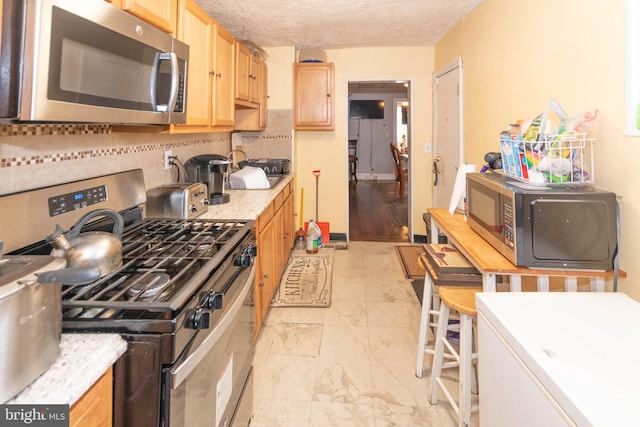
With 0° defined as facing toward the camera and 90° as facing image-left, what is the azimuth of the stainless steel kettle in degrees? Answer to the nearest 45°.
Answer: approximately 90°

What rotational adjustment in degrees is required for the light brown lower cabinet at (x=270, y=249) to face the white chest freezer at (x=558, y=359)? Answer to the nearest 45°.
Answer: approximately 90° to its right

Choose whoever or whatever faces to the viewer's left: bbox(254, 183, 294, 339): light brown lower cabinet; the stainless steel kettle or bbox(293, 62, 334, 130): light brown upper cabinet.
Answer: the stainless steel kettle

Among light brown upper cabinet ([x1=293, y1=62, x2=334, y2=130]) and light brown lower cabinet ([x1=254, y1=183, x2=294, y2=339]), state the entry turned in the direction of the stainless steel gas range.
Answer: the light brown upper cabinet

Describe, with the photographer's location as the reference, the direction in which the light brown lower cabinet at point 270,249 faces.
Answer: facing to the right of the viewer

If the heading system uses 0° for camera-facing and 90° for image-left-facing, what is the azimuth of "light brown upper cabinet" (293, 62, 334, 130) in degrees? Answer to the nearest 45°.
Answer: approximately 0°
